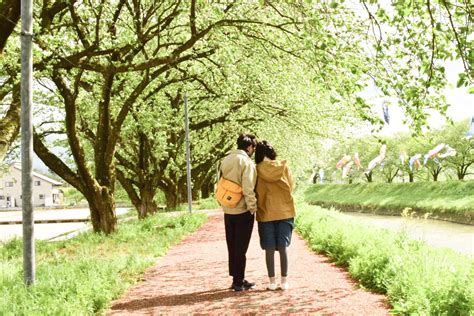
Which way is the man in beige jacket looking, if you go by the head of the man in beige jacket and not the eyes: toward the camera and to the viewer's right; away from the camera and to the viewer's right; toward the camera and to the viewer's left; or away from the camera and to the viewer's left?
away from the camera and to the viewer's right

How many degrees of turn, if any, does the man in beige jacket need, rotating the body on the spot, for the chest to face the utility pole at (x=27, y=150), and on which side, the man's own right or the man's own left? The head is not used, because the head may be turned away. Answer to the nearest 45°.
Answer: approximately 135° to the man's own left

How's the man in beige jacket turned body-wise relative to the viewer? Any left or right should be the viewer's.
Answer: facing away from the viewer and to the right of the viewer

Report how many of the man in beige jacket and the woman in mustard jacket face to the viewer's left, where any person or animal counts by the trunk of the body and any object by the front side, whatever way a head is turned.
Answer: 0

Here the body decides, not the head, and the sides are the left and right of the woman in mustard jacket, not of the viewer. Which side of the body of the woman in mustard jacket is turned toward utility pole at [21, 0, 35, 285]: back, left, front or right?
left

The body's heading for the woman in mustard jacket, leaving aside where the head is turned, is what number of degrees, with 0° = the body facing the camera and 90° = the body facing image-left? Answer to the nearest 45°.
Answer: approximately 180°
